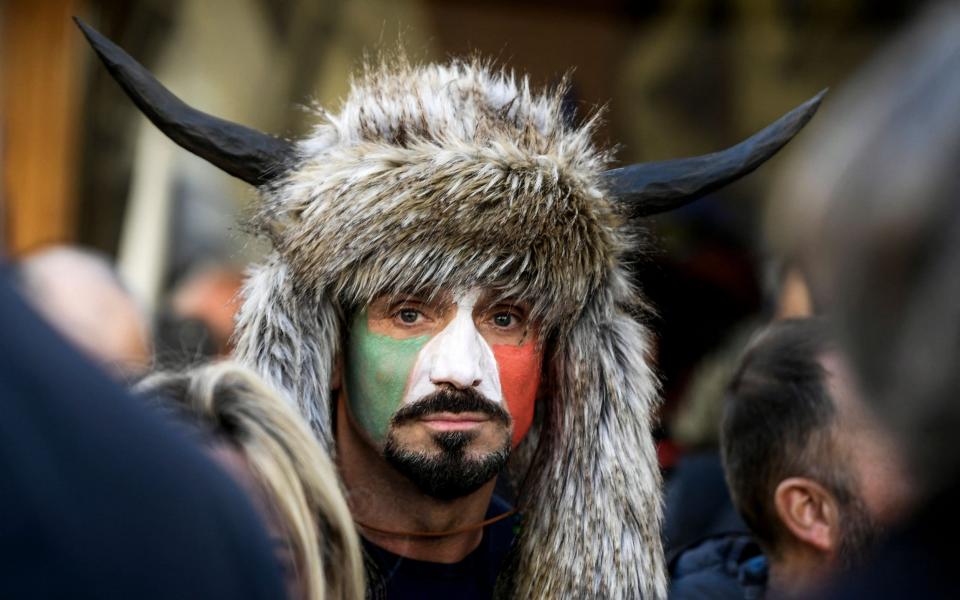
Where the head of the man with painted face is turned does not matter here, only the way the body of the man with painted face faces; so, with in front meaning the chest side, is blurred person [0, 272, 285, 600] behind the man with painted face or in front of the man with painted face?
in front

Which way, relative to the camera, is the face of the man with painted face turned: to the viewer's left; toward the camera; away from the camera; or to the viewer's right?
toward the camera

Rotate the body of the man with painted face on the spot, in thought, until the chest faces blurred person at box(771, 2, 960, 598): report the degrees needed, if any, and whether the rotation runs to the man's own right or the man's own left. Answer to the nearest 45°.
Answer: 0° — they already face them

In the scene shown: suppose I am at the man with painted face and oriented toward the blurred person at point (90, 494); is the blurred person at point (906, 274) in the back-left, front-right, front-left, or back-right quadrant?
front-left

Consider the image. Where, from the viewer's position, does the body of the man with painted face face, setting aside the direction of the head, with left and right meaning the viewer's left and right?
facing the viewer
